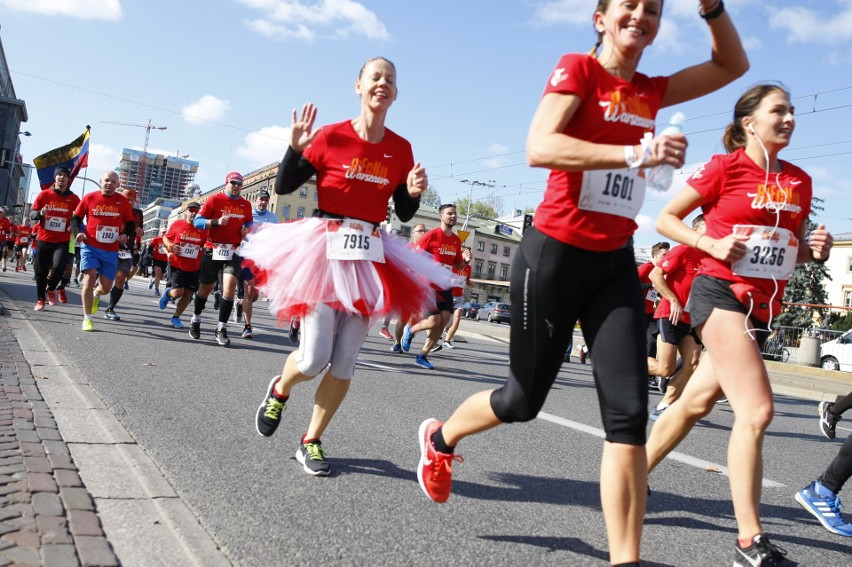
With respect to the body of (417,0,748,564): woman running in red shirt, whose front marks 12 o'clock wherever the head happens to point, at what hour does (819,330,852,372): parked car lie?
The parked car is roughly at 8 o'clock from the woman running in red shirt.

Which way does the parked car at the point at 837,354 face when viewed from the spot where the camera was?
facing to the left of the viewer

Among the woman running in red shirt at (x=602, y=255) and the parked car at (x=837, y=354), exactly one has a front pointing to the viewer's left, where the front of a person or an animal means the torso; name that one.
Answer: the parked car

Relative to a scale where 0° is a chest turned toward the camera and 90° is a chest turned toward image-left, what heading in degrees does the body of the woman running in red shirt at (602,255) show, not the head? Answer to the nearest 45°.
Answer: approximately 315°

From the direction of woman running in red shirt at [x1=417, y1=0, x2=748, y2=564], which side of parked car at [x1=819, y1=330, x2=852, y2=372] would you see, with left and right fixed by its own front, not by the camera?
left

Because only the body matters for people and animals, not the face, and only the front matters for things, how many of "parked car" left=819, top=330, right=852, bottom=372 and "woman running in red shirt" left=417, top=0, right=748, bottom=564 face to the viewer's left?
1
